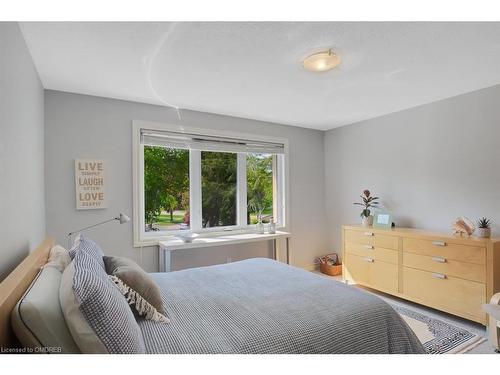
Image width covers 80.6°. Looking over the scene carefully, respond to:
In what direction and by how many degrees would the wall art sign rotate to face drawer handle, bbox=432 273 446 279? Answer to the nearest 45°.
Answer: approximately 45° to its left

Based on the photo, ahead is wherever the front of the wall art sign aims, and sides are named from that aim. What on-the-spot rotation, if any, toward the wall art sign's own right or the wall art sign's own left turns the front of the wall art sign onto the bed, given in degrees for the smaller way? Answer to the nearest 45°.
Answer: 0° — it already faces it

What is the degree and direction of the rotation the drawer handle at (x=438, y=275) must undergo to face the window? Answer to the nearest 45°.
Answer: approximately 45° to its right

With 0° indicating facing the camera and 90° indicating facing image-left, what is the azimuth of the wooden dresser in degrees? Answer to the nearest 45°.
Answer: approximately 45°

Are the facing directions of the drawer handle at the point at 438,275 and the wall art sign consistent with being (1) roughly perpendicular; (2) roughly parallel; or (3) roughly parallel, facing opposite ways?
roughly perpendicular

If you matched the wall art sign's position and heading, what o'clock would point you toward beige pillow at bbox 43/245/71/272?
The beige pillow is roughly at 12 o'clock from the wall art sign.

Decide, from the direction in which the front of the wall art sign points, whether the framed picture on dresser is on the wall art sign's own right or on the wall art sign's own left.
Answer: on the wall art sign's own left

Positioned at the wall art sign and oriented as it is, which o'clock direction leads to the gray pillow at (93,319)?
The gray pillow is roughly at 12 o'clock from the wall art sign.

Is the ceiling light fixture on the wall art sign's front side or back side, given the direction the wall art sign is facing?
on the front side

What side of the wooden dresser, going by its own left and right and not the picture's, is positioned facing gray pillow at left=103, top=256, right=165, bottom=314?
front

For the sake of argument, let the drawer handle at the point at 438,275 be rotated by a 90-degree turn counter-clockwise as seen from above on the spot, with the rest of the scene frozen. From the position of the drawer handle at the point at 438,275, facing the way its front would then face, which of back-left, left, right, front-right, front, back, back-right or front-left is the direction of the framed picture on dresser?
back

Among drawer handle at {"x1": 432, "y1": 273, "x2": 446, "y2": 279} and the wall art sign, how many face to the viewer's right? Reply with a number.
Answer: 0

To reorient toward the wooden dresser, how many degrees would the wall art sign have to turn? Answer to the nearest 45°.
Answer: approximately 45° to its left

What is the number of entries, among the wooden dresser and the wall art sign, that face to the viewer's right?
0

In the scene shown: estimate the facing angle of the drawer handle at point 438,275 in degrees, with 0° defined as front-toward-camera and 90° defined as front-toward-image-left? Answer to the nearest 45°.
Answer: approximately 45°

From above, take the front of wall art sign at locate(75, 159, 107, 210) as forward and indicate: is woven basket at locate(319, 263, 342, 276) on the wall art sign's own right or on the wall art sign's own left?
on the wall art sign's own left

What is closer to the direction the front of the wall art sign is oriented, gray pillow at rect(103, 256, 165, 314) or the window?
the gray pillow
